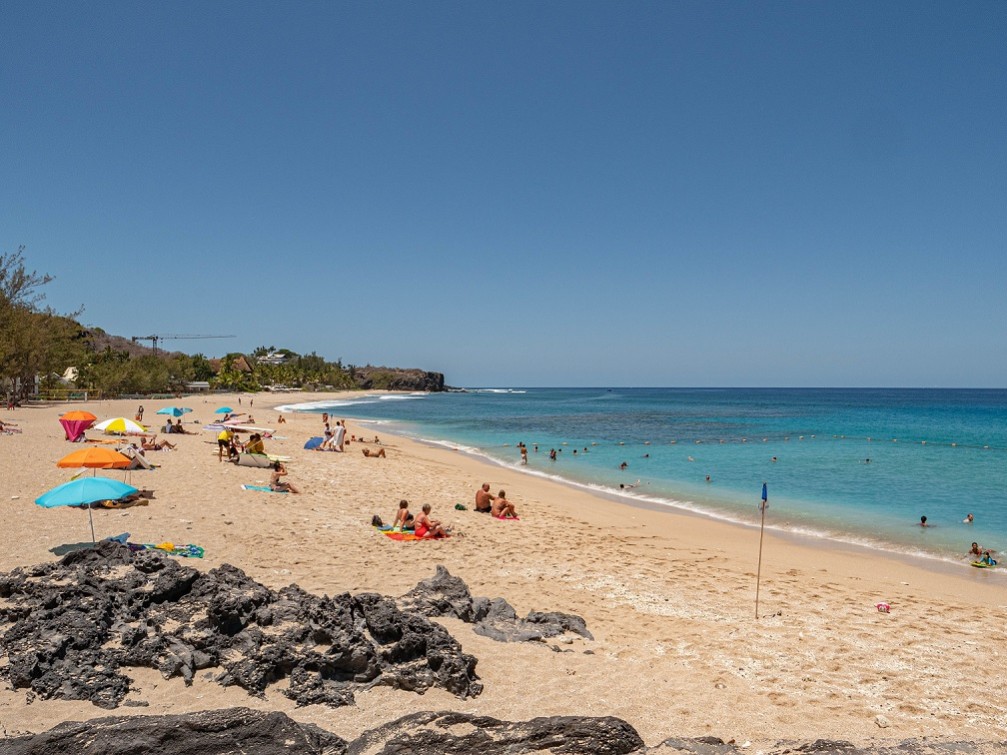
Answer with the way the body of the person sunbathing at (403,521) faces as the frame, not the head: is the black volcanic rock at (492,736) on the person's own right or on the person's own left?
on the person's own right

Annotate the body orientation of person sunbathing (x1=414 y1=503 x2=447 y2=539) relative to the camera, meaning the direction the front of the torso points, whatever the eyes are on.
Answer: to the viewer's right

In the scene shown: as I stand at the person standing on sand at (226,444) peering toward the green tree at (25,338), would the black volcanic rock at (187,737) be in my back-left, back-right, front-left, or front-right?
back-left

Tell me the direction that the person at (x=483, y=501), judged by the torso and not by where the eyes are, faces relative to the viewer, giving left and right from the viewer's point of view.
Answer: facing away from the viewer and to the right of the viewer

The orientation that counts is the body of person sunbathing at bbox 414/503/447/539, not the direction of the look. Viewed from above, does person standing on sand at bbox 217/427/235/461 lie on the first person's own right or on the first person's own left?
on the first person's own left

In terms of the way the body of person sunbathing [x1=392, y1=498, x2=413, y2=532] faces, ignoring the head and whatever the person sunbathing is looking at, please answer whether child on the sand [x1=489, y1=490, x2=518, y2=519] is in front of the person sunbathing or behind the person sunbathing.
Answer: in front

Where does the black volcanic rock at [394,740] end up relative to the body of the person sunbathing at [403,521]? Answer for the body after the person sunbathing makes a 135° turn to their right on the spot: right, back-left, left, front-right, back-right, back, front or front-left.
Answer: front

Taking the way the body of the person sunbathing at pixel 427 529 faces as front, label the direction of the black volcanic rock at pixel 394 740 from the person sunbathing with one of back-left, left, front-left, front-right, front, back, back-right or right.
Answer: right

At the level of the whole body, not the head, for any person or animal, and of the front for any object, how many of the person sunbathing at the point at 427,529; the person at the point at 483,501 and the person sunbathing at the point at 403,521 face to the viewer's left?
0

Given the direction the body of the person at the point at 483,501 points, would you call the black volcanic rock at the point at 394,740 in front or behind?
behind

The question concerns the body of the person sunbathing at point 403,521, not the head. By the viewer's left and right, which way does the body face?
facing away from the viewer and to the right of the viewer

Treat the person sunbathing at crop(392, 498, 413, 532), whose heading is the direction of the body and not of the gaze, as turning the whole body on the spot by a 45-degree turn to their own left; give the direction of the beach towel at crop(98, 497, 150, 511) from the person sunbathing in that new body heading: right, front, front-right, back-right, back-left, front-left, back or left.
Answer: left

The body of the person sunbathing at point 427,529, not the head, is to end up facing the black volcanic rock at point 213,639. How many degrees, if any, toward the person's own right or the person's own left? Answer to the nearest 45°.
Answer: approximately 90° to the person's own right
